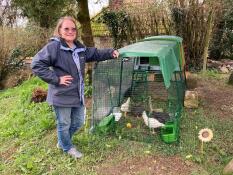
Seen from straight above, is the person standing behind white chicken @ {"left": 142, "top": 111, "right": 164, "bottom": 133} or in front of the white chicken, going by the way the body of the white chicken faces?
in front

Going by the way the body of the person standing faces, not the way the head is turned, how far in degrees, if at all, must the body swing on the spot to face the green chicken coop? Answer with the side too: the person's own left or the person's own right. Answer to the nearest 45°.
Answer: approximately 90° to the person's own left

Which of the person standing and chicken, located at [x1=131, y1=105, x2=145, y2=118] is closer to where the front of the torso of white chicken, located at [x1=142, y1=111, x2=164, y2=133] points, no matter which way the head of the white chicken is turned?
the person standing

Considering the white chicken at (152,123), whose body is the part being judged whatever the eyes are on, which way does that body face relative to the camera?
to the viewer's left

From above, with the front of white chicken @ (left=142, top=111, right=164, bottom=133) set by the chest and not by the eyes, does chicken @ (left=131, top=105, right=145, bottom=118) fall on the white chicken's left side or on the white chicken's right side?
on the white chicken's right side

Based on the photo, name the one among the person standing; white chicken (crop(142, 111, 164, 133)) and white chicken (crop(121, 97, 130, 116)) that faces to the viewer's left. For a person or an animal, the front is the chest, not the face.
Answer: white chicken (crop(142, 111, 164, 133))

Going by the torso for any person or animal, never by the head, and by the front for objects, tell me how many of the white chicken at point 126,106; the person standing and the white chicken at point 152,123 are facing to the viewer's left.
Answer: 1
